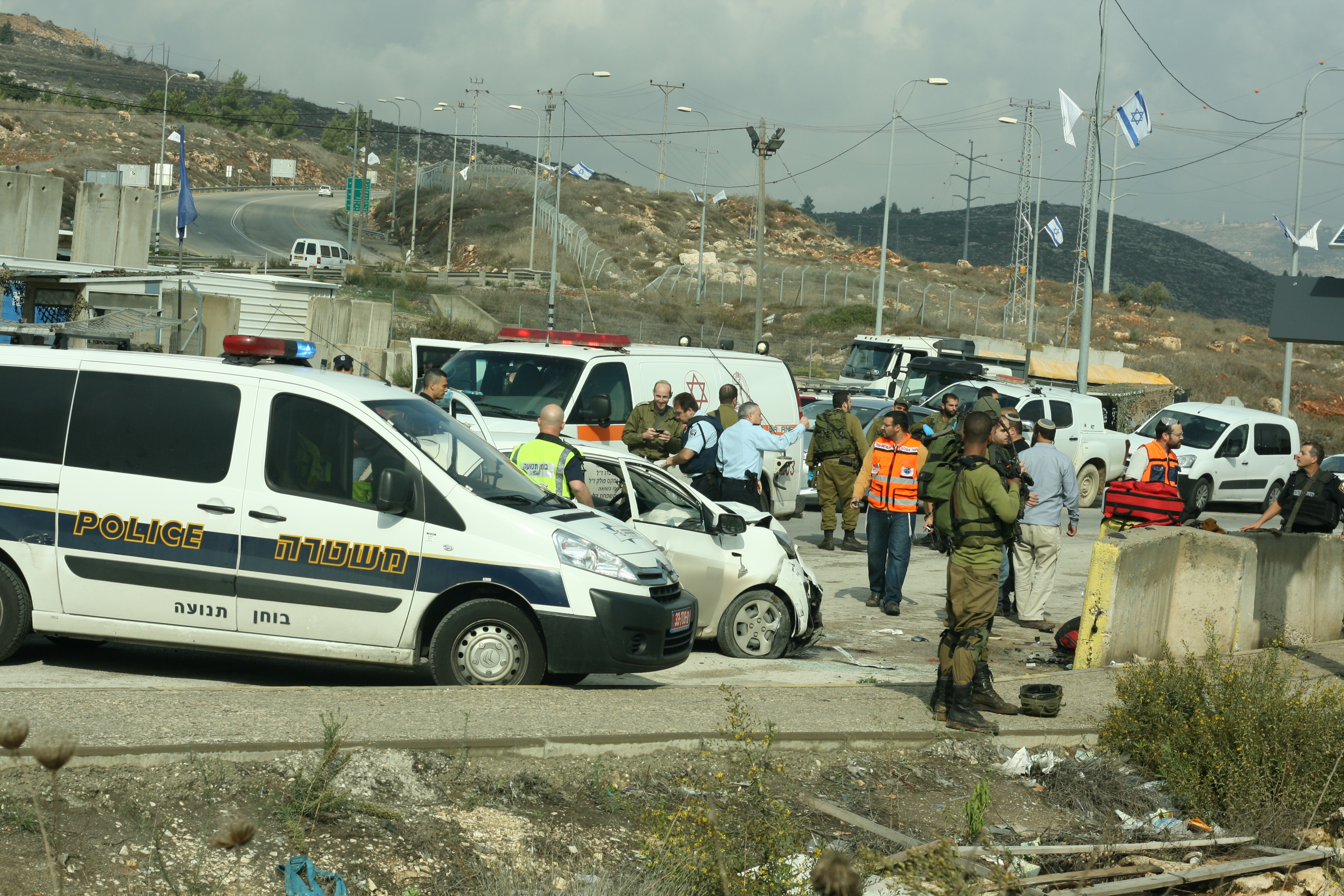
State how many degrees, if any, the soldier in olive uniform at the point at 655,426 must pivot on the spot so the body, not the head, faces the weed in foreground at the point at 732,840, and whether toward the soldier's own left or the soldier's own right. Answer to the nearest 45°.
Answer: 0° — they already face it

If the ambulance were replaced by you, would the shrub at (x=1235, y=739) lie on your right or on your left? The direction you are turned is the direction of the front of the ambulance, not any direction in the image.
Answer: on your left

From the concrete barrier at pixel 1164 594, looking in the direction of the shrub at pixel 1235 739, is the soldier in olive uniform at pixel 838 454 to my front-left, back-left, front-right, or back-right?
back-right

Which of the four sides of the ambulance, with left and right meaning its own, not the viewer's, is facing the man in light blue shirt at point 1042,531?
left

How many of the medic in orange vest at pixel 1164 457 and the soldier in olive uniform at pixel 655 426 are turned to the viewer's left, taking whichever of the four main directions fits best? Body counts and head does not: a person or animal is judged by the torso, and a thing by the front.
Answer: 0

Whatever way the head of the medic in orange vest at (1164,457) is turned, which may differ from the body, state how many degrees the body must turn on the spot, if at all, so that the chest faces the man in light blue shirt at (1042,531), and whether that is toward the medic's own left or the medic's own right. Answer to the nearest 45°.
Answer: approximately 90° to the medic's own right

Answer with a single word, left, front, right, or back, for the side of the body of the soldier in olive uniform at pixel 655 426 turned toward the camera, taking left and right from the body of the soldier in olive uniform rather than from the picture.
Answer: front

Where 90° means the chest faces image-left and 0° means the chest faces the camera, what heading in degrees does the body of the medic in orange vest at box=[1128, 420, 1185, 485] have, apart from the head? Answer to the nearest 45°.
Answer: approximately 315°

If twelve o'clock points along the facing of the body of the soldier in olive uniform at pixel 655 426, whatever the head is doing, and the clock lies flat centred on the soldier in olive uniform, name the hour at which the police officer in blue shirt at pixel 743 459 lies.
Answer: The police officer in blue shirt is roughly at 10 o'clock from the soldier in olive uniform.

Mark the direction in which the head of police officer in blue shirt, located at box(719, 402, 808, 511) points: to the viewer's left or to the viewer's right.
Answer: to the viewer's right

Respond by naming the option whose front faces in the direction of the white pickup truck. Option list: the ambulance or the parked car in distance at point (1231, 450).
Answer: the parked car in distance

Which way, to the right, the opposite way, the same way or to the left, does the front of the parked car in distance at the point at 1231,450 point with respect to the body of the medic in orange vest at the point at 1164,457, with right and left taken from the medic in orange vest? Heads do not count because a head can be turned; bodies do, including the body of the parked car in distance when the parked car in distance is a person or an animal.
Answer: to the right
